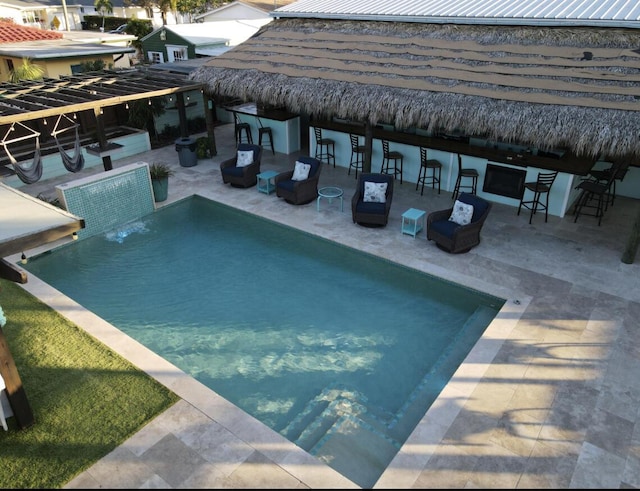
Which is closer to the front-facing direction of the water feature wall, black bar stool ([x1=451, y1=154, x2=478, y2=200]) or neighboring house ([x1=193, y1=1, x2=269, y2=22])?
the black bar stool

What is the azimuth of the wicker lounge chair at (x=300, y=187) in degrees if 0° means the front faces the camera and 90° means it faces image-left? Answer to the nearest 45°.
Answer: approximately 45°

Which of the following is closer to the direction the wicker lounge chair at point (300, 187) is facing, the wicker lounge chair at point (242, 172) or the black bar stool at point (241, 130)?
the wicker lounge chair

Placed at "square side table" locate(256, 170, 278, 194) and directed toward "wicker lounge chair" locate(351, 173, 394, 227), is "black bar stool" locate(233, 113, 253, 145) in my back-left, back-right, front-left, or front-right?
back-left

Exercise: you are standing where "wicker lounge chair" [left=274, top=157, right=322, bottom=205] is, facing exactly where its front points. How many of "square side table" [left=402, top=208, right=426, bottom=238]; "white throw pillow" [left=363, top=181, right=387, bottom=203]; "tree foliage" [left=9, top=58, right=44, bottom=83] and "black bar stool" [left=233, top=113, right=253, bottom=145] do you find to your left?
2

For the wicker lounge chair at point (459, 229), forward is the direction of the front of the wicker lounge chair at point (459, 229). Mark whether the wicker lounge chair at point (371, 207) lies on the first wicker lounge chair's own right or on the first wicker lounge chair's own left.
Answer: on the first wicker lounge chair's own right

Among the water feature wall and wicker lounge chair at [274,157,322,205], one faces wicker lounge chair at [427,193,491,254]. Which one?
the water feature wall

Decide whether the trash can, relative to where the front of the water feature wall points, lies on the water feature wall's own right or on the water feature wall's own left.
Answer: on the water feature wall's own left

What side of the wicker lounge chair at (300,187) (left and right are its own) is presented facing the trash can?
right

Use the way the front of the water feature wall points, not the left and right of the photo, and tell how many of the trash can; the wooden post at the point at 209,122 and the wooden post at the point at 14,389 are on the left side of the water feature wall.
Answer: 2

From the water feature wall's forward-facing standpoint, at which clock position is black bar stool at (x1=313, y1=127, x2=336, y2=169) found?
The black bar stool is roughly at 10 o'clock from the water feature wall.

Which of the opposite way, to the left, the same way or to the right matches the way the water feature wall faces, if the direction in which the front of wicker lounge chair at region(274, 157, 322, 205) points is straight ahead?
to the left

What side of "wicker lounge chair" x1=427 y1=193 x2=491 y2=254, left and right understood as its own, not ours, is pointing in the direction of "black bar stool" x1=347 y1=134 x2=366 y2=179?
right

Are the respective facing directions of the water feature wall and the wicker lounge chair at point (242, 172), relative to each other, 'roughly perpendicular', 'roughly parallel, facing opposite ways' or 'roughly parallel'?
roughly perpendicular

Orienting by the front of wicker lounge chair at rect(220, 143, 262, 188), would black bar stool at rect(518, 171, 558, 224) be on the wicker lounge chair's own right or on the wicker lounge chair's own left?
on the wicker lounge chair's own left
